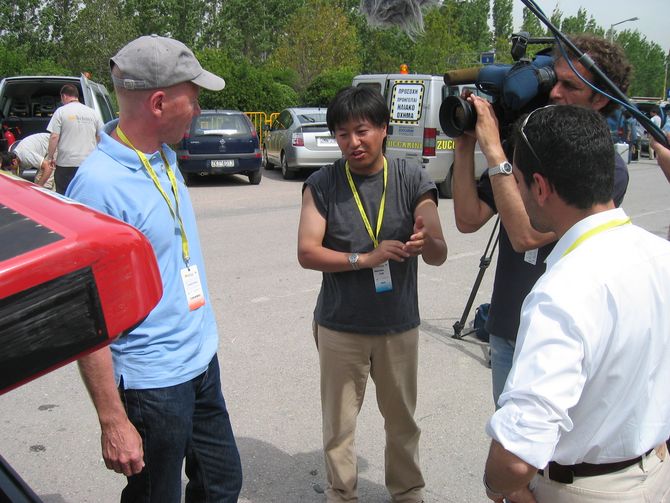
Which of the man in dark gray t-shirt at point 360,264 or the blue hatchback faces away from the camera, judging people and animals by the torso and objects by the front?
the blue hatchback

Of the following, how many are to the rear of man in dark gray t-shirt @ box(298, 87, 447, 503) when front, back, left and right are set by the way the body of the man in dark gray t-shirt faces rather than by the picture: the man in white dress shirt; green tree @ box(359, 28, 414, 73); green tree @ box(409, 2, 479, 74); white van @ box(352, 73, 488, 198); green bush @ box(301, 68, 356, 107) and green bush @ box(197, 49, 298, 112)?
5

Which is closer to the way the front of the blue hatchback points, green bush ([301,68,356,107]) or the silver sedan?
the green bush

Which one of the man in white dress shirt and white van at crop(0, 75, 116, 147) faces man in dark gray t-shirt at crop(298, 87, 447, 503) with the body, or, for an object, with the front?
the man in white dress shirt

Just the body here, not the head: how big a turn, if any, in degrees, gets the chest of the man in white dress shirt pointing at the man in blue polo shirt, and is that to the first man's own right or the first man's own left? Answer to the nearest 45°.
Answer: approximately 45° to the first man's own left

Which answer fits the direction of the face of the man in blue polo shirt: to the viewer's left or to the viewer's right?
to the viewer's right

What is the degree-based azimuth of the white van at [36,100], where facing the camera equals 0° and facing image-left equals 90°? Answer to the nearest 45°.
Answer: approximately 225°

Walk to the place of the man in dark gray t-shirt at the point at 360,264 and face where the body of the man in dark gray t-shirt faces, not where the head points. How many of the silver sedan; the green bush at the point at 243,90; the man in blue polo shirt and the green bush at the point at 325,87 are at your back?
3

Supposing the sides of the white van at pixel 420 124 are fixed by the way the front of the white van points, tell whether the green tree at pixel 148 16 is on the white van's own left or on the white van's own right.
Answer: on the white van's own left

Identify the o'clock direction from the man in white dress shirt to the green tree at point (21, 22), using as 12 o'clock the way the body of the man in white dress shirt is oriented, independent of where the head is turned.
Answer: The green tree is roughly at 12 o'clock from the man in white dress shirt.

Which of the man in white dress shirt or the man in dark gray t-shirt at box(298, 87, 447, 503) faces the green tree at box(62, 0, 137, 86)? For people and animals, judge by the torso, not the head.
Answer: the man in white dress shirt

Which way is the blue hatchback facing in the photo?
away from the camera
